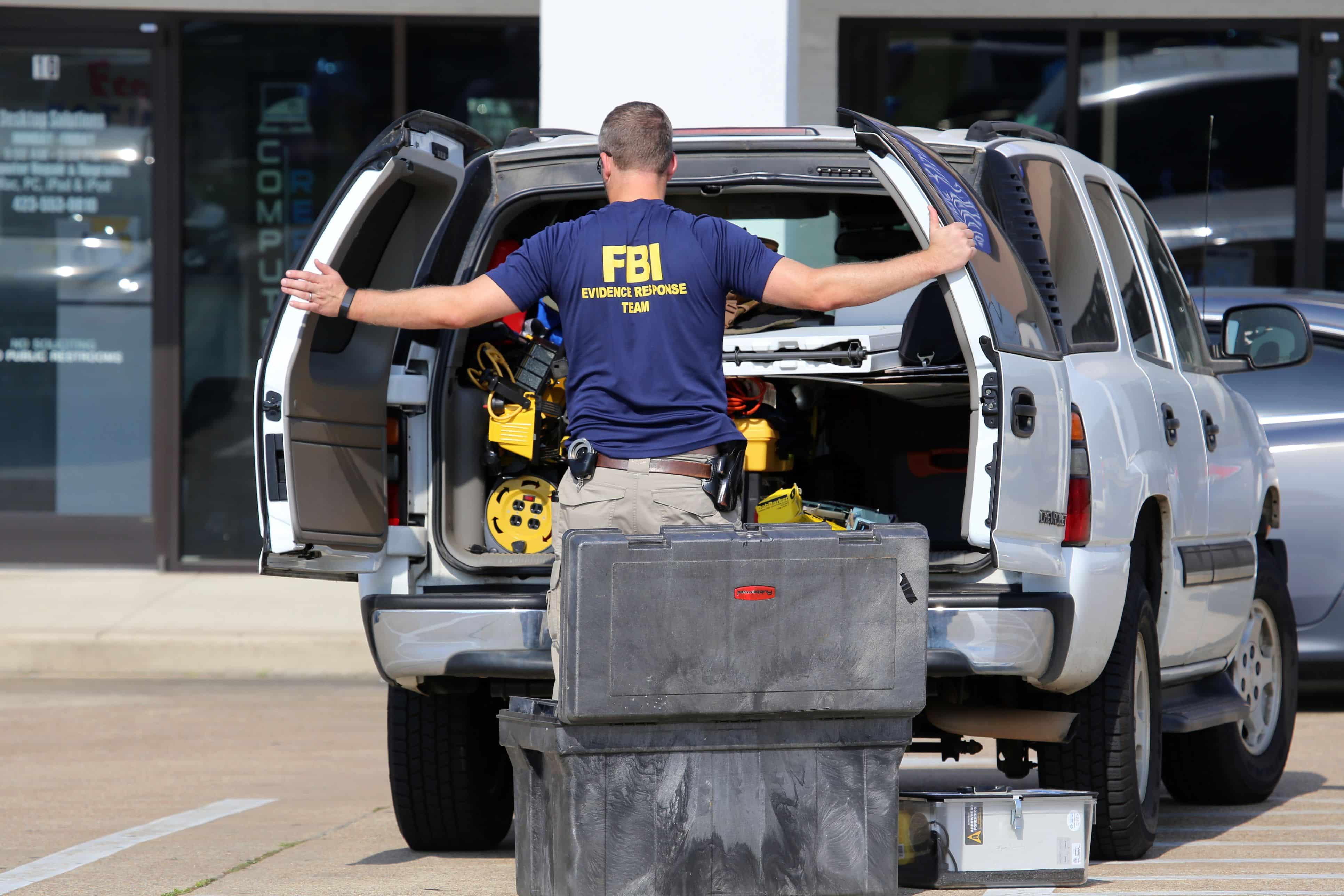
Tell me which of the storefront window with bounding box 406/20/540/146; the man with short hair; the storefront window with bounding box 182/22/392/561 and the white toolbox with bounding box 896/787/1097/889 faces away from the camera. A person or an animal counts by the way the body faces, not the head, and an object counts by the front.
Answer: the man with short hair

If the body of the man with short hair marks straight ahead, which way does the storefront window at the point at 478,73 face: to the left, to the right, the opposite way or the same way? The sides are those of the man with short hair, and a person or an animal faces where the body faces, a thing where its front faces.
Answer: the opposite way

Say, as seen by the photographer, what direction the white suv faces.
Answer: facing away from the viewer and to the right of the viewer

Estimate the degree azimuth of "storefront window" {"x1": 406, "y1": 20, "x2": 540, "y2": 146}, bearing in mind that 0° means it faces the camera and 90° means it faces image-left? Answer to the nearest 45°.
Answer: approximately 0°

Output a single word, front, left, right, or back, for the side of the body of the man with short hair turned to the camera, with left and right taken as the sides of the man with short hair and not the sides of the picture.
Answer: back

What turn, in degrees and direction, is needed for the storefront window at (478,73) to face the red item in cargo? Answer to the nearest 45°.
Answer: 0° — it already faces it

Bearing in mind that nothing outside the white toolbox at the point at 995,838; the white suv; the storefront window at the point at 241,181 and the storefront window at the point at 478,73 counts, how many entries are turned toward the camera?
3

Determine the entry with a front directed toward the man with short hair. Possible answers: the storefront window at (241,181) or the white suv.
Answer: the storefront window
